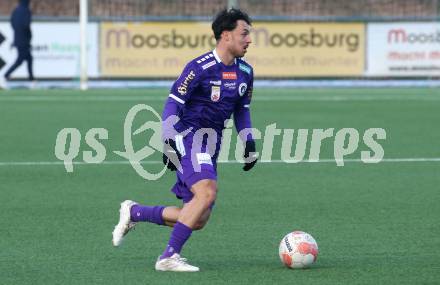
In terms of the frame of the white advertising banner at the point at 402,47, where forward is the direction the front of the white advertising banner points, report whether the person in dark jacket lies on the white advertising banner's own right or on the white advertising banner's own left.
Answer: on the white advertising banner's own right

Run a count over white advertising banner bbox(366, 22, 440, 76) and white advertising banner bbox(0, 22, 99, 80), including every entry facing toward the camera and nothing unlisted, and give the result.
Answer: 2

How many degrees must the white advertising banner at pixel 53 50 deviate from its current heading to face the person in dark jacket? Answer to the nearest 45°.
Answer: approximately 45° to its right

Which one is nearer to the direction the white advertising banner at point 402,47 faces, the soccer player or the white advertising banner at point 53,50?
the soccer player

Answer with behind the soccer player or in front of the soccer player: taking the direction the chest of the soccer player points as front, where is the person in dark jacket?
behind

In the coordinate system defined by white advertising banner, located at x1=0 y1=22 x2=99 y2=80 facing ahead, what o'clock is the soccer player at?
The soccer player is roughly at 12 o'clock from the white advertising banner.

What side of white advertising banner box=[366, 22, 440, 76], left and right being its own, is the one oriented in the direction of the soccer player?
front

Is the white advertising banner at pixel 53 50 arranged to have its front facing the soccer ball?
yes
